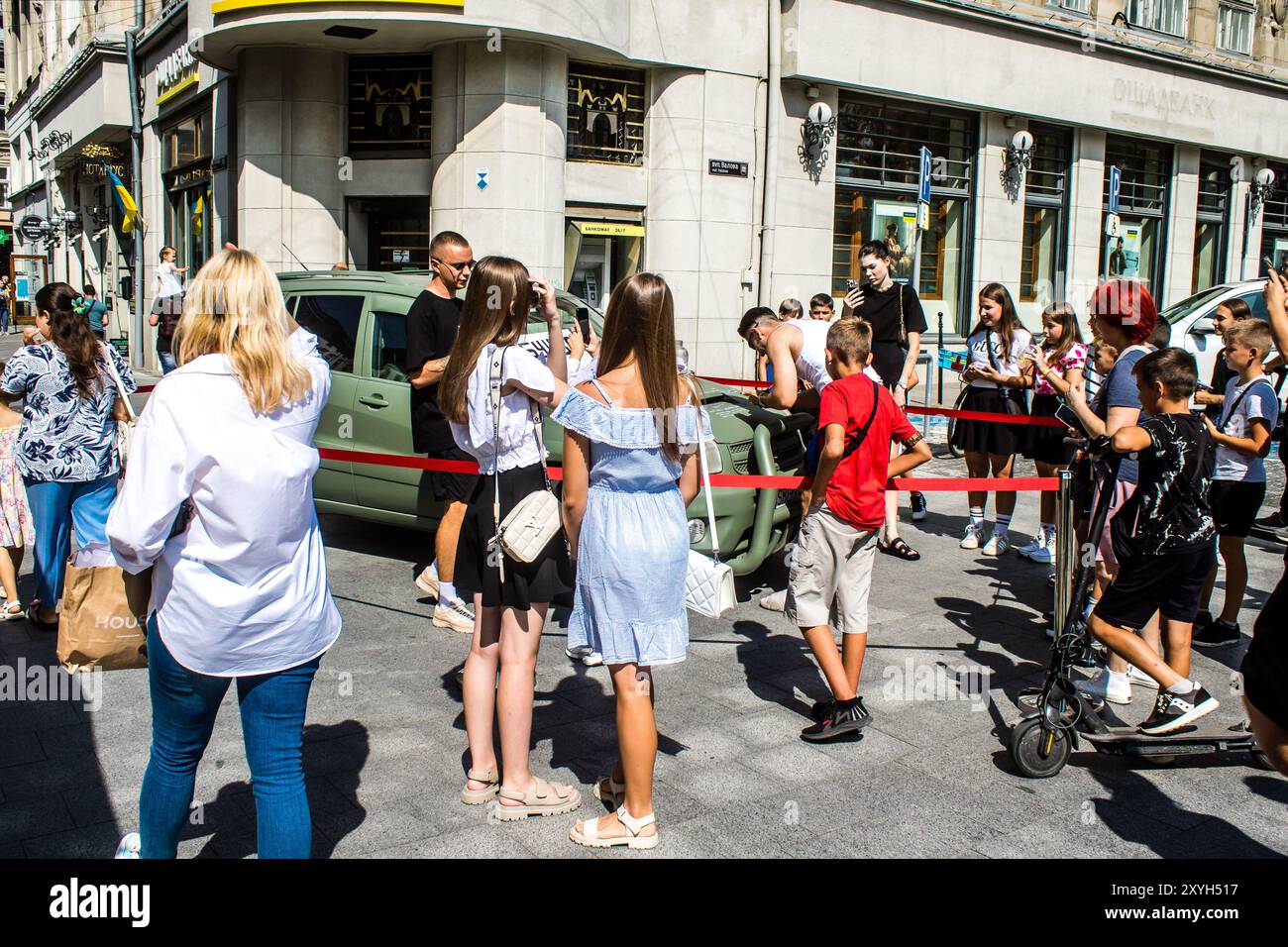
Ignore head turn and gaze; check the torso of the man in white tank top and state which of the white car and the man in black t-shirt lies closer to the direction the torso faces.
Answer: the man in black t-shirt

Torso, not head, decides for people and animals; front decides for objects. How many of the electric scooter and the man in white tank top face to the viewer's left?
2

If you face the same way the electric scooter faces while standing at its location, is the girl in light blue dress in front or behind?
in front

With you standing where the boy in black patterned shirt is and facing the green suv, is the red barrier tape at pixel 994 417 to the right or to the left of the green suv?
right

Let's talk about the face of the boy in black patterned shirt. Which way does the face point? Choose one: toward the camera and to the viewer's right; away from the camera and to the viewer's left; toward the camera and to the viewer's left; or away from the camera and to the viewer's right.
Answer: away from the camera and to the viewer's left

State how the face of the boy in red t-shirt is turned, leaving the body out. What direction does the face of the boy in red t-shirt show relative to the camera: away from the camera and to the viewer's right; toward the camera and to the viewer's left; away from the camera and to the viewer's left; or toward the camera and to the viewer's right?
away from the camera and to the viewer's left

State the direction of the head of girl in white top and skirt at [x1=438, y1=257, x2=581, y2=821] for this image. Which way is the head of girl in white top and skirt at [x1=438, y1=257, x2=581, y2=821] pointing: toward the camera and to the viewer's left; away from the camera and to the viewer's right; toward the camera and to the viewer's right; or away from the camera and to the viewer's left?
away from the camera and to the viewer's right

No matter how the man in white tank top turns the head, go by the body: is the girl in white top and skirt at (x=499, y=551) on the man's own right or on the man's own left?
on the man's own left

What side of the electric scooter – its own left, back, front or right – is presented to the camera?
left

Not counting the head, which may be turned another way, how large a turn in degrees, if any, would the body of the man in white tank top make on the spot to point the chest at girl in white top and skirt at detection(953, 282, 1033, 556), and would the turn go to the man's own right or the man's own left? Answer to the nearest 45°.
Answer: approximately 135° to the man's own right

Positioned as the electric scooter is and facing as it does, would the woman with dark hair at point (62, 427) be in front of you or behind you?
in front

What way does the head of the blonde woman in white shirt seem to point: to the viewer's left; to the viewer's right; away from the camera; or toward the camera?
away from the camera

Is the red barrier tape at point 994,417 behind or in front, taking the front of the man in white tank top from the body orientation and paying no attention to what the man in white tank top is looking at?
behind

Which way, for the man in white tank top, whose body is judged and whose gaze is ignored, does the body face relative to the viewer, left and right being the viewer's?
facing to the left of the viewer

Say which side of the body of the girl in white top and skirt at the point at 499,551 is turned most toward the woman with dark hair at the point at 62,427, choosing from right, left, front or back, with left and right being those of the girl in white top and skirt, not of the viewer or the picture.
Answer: left
